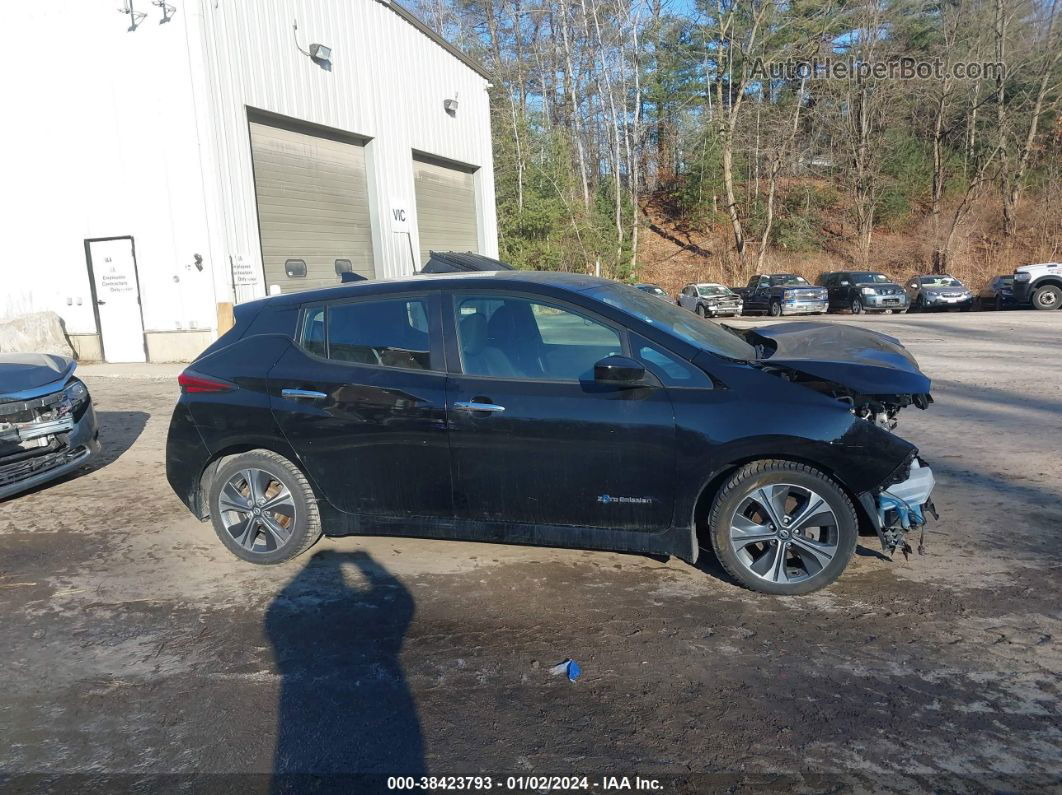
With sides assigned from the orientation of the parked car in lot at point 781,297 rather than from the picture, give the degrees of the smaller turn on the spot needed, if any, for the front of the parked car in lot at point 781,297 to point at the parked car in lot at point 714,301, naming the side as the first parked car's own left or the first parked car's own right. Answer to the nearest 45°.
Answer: approximately 135° to the first parked car's own right

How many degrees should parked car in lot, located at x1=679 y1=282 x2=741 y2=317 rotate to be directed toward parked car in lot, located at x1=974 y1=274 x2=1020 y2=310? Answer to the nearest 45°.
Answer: approximately 45° to its left

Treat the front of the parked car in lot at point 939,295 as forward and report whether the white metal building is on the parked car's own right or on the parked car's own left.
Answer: on the parked car's own right

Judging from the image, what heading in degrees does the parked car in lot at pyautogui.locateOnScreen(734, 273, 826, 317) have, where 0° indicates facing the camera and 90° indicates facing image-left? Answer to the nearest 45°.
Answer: approximately 315°

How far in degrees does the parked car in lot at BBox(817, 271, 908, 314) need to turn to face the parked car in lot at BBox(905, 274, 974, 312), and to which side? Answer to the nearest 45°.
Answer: approximately 45° to its left

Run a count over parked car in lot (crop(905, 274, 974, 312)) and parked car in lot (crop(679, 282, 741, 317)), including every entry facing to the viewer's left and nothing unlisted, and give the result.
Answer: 0

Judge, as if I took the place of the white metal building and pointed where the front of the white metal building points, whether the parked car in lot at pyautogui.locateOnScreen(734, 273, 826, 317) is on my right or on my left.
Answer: on my left

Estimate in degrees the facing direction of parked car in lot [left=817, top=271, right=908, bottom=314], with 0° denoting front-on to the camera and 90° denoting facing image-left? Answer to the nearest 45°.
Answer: approximately 315°

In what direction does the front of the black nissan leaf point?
to the viewer's right
